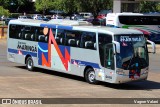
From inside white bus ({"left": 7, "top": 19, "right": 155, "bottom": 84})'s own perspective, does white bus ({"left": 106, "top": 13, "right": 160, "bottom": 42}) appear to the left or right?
on its left

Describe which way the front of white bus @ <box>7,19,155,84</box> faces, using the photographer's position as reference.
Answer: facing the viewer and to the right of the viewer
